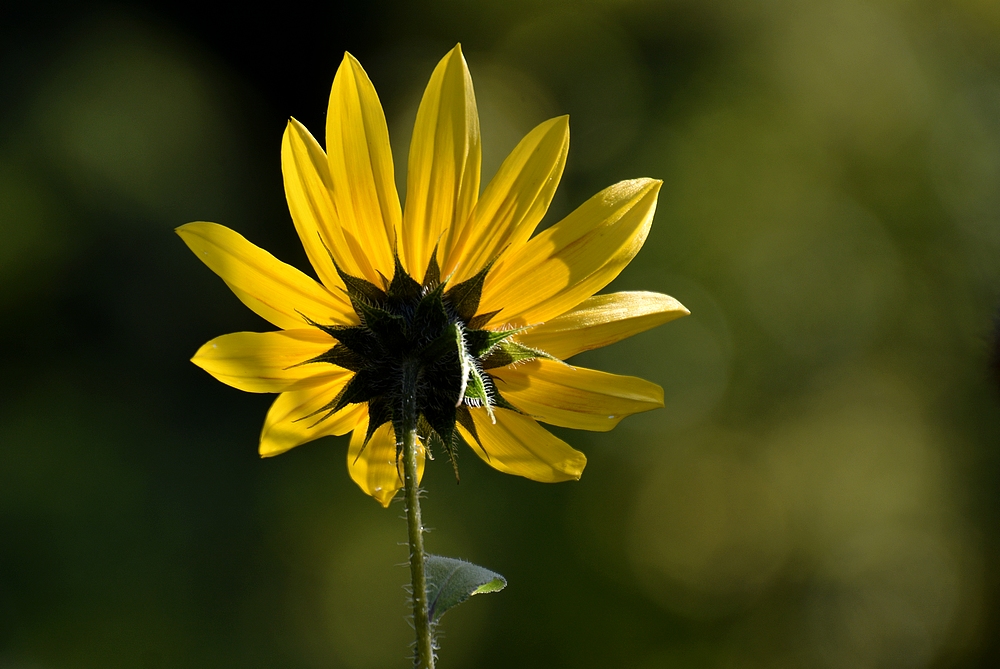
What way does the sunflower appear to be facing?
away from the camera
